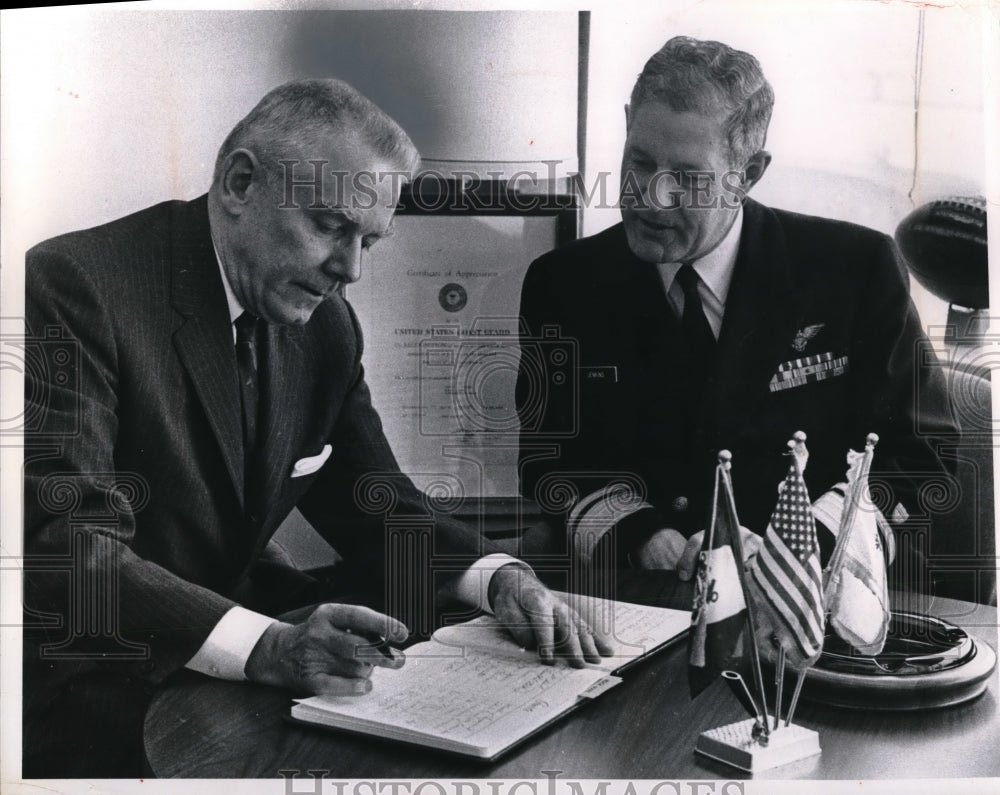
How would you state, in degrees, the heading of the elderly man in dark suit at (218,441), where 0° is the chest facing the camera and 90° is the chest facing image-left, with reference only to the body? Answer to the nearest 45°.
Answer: approximately 315°

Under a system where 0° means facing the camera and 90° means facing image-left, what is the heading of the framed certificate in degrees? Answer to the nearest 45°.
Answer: approximately 0°
